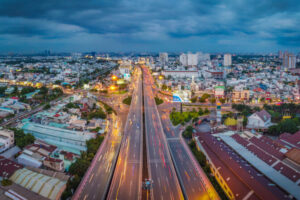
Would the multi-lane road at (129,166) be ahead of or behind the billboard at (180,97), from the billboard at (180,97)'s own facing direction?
ahead

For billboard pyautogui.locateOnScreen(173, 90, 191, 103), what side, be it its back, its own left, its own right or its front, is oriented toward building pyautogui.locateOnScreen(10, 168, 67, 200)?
front

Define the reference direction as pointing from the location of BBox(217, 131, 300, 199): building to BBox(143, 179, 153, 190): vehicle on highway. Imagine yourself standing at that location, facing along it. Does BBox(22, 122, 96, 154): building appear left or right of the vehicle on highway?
right

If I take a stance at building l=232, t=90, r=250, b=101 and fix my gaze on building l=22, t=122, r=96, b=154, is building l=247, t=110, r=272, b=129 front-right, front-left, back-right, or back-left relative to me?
front-left

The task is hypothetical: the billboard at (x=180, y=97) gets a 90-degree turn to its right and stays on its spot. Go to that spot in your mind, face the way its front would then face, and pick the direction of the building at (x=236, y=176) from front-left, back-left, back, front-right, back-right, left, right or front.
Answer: left

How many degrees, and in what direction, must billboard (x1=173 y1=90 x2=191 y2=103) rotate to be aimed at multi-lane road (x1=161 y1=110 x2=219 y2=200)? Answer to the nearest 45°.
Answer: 0° — it already faces it

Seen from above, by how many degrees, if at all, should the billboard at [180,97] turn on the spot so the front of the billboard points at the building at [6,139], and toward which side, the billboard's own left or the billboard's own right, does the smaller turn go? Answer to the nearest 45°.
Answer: approximately 45° to the billboard's own right

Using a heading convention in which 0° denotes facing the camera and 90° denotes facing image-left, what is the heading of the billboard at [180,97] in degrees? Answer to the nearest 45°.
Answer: approximately 0°

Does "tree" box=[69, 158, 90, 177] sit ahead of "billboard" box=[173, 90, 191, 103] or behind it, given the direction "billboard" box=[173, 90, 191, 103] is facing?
ahead
